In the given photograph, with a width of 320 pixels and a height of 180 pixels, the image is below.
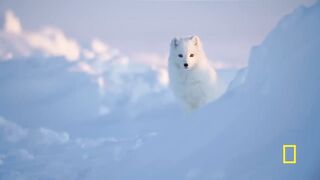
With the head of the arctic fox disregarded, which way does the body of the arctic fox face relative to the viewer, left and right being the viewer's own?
facing the viewer
